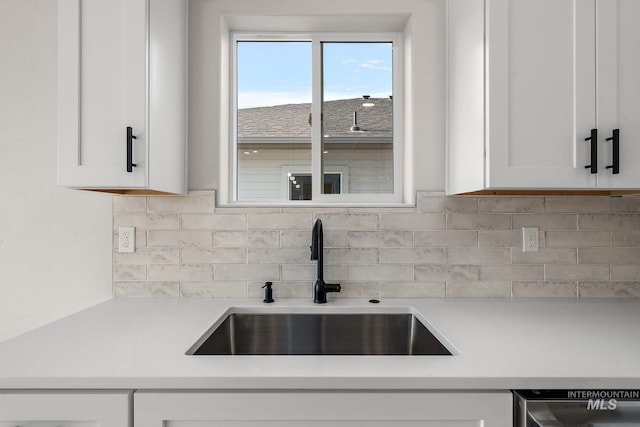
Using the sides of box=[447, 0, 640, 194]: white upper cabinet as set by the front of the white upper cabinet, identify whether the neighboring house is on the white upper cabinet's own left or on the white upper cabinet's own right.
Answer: on the white upper cabinet's own right

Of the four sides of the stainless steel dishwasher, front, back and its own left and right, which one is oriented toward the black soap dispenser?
right

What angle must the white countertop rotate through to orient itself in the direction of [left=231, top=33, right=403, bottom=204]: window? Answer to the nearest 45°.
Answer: approximately 180°

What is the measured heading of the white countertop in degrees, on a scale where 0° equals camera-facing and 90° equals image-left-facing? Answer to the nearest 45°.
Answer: approximately 0°

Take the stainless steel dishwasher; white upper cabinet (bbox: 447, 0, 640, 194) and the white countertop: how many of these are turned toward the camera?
3

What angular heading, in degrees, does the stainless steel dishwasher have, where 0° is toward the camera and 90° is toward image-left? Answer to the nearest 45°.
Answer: approximately 0°

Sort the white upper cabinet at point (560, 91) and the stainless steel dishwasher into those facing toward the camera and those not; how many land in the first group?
2

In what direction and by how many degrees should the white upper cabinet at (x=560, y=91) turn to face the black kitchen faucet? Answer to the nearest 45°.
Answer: approximately 90° to its right

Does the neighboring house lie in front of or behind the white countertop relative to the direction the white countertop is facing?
behind
